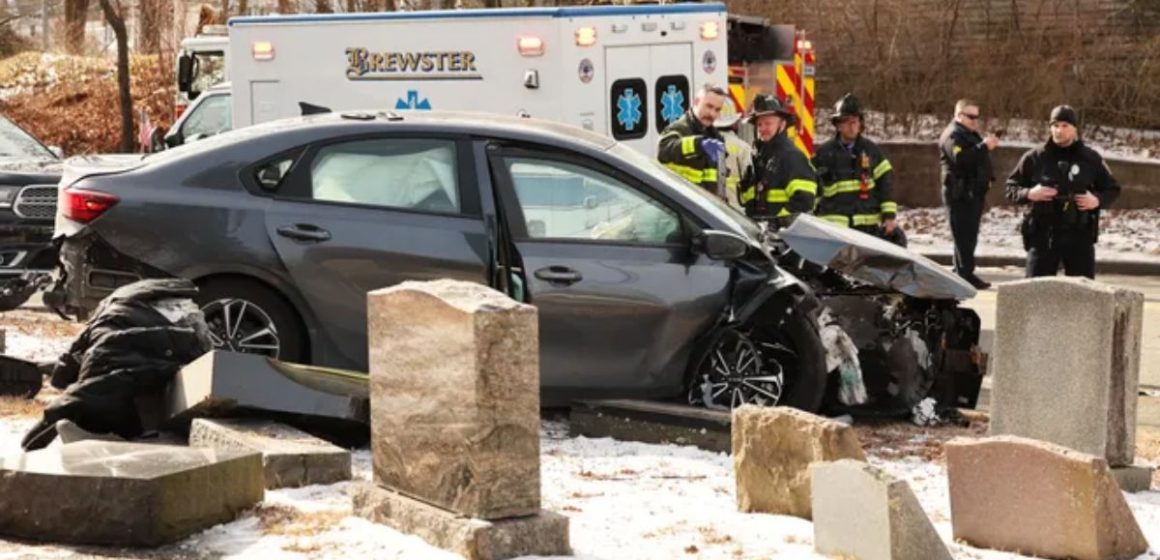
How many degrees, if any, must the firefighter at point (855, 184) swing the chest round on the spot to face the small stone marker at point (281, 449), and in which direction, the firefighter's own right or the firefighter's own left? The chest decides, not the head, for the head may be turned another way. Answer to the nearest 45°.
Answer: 0° — they already face it

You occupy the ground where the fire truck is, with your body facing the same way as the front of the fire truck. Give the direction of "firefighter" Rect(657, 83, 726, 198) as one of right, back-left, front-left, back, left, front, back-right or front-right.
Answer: back

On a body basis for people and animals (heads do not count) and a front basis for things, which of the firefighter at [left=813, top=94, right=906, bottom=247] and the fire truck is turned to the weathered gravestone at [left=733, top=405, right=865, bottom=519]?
the firefighter

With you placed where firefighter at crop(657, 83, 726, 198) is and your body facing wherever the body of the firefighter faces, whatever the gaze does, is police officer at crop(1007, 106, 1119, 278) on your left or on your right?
on your left

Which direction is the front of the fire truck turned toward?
away from the camera

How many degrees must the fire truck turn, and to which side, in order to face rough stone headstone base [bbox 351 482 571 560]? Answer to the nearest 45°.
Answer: approximately 180°

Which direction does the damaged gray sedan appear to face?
to the viewer's right

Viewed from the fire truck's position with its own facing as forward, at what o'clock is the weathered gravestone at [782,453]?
The weathered gravestone is roughly at 6 o'clock from the fire truck.

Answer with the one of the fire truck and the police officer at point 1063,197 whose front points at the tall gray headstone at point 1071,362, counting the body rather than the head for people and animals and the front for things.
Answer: the police officer

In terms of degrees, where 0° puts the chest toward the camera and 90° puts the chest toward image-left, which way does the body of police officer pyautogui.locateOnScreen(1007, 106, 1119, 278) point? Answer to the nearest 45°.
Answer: approximately 0°
